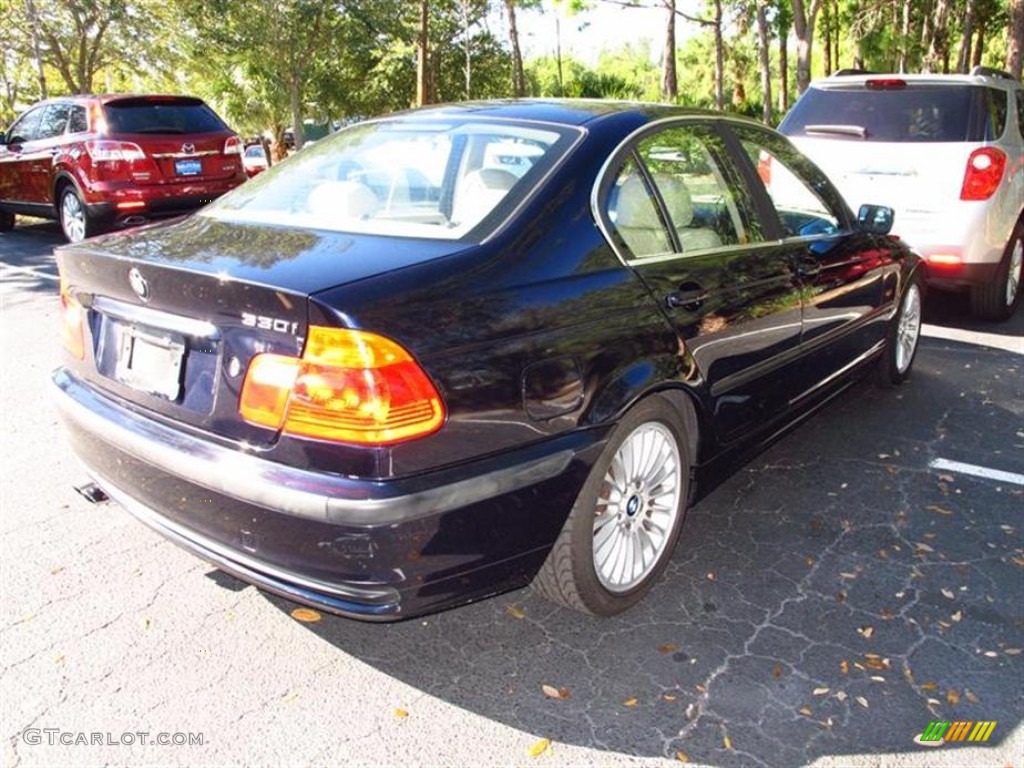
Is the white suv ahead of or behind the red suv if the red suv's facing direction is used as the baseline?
behind

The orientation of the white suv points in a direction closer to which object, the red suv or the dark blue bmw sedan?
the red suv

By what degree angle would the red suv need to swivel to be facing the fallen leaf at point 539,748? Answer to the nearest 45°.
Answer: approximately 135° to its left

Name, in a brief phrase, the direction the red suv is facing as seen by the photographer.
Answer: facing away from the viewer and to the left of the viewer

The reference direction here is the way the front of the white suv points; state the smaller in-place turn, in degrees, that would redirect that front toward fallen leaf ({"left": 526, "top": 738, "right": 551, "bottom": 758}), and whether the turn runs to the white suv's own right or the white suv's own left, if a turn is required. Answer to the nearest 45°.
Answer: approximately 180°

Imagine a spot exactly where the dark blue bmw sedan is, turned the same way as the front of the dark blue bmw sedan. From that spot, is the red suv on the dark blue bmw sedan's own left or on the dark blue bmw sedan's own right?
on the dark blue bmw sedan's own left

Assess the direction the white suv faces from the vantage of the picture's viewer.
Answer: facing away from the viewer

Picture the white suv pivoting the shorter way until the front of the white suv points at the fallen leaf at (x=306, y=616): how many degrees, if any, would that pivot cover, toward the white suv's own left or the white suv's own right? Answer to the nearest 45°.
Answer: approximately 180°
